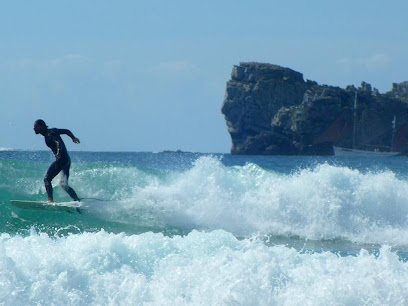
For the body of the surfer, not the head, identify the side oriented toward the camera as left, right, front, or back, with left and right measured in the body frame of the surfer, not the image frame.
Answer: left
